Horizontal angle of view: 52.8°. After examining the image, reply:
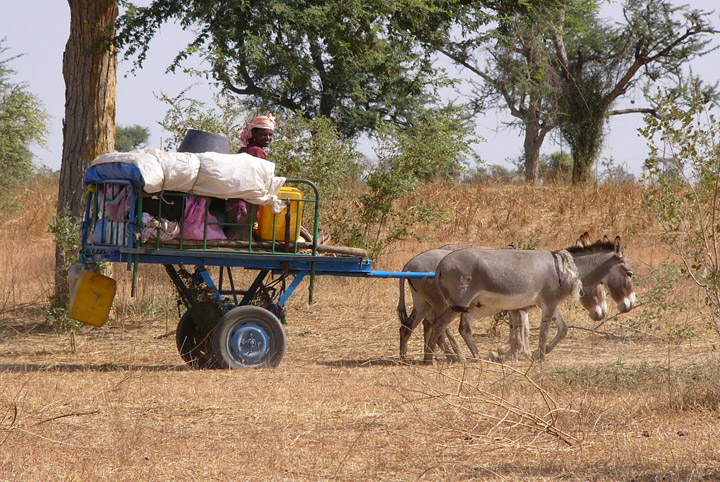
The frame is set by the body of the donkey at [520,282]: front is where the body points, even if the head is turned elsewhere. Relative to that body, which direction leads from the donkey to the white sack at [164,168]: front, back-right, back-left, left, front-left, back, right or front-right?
back-right

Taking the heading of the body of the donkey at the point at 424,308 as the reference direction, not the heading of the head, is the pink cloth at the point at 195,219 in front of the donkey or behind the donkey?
behind

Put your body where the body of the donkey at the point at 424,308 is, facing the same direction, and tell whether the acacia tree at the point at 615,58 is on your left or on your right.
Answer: on your left

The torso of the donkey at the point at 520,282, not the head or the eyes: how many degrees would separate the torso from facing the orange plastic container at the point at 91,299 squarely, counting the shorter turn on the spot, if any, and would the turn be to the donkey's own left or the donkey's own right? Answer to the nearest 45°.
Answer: approximately 135° to the donkey's own right

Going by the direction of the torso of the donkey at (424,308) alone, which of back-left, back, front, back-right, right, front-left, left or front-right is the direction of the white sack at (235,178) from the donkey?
back-right

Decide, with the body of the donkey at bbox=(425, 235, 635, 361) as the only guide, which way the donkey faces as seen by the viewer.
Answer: to the viewer's right

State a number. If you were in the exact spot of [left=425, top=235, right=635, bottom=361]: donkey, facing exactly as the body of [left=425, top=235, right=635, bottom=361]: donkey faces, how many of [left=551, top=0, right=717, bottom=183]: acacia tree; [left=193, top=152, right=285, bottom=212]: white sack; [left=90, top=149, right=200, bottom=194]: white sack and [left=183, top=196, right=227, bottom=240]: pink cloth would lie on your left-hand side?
1

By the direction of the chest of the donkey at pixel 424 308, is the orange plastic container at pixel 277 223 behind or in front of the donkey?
behind

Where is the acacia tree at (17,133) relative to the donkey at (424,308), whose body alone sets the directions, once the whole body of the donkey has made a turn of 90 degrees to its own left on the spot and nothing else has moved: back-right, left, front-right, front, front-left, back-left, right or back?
front-left
